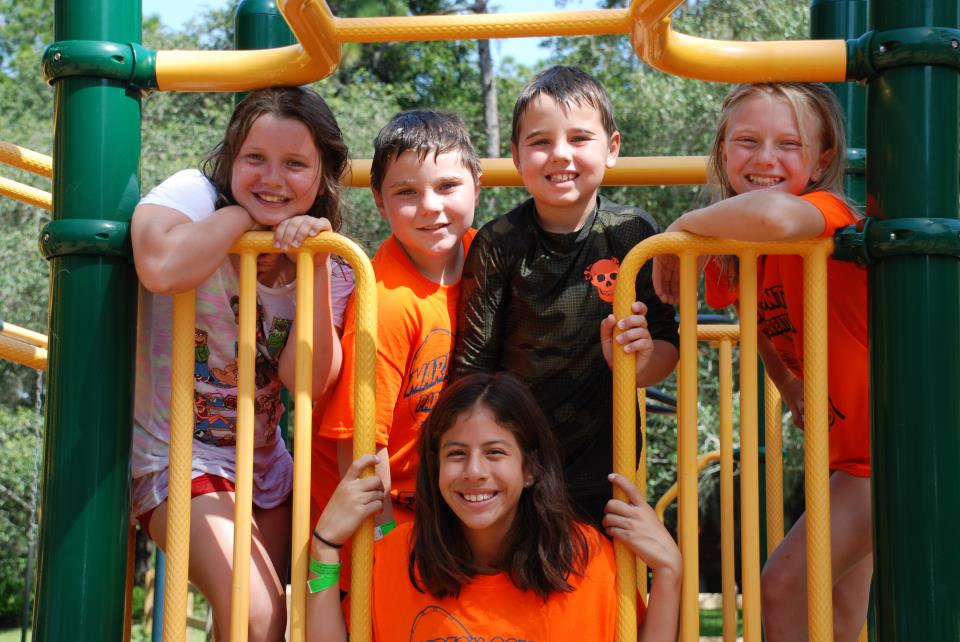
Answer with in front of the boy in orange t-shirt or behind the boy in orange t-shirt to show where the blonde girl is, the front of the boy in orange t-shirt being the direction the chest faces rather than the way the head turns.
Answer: in front

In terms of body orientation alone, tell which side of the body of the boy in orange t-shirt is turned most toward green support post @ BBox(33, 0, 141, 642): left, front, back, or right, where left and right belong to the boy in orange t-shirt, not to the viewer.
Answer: right

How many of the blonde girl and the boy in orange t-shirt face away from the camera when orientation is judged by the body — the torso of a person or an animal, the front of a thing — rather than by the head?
0

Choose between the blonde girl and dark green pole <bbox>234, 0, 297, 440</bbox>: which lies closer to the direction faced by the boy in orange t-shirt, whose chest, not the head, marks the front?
the blonde girl

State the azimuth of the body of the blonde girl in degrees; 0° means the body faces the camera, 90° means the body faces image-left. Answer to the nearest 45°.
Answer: approximately 45°

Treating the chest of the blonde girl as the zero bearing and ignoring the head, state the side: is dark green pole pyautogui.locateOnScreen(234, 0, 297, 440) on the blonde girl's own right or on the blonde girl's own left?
on the blonde girl's own right

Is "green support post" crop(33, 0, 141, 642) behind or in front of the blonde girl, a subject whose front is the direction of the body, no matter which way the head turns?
in front
